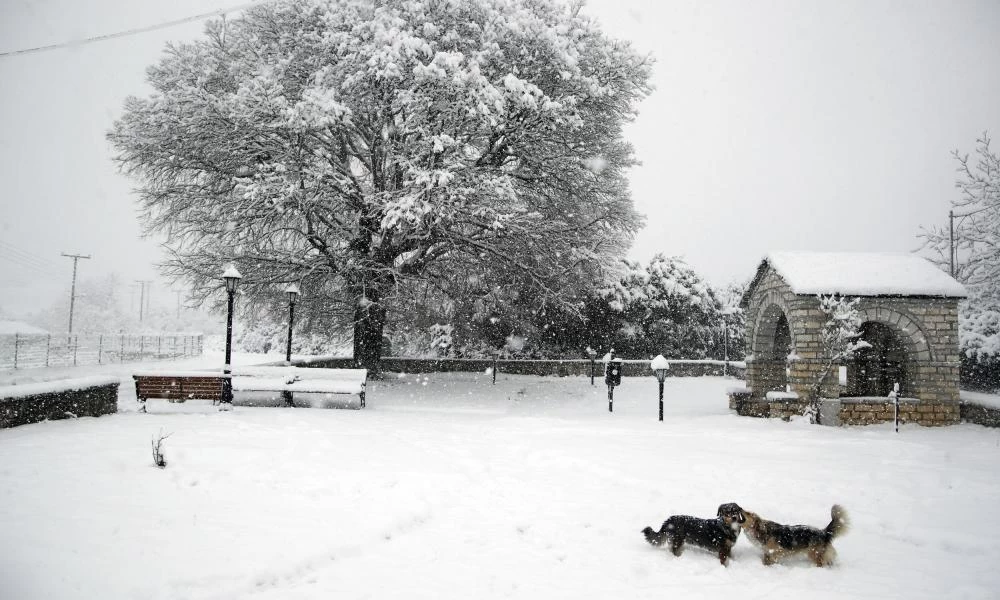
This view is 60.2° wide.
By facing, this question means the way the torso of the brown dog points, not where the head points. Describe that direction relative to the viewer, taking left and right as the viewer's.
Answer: facing to the left of the viewer

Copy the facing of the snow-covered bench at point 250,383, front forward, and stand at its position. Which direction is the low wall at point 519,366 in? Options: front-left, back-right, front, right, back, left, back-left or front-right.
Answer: back-left

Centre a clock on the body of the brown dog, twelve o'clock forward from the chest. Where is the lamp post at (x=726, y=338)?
The lamp post is roughly at 3 o'clock from the brown dog.

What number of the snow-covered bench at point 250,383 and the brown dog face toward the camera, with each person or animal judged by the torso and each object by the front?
1
